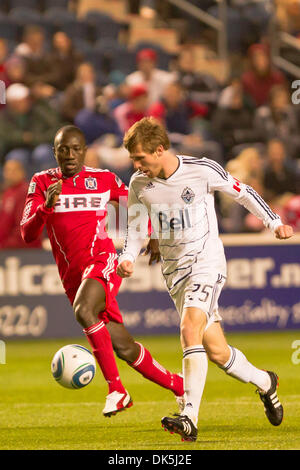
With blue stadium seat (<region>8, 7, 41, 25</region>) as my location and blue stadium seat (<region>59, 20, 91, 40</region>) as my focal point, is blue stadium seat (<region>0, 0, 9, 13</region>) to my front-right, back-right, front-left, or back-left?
back-left

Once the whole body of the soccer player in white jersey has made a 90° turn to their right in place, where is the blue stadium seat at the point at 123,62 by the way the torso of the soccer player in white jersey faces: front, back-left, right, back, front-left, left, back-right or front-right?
front-right

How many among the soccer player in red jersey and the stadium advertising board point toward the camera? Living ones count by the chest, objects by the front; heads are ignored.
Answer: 2

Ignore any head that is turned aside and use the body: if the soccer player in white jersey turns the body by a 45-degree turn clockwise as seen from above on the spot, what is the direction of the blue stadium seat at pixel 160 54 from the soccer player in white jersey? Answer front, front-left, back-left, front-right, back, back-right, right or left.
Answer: right

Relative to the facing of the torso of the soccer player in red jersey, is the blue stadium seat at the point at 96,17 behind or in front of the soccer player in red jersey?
behind

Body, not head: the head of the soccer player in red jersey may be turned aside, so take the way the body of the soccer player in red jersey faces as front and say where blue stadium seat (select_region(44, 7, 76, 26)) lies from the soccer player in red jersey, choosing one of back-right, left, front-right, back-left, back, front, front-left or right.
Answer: back

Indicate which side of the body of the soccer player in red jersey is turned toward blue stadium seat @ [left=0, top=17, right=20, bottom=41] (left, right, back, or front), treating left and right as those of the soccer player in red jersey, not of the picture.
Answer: back

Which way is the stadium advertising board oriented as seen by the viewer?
toward the camera

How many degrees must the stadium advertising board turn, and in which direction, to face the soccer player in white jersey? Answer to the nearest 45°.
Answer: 0° — it already faces them

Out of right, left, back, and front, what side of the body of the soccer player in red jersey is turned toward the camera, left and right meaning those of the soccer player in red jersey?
front

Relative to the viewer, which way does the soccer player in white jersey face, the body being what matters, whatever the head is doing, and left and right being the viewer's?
facing the viewer and to the left of the viewer
